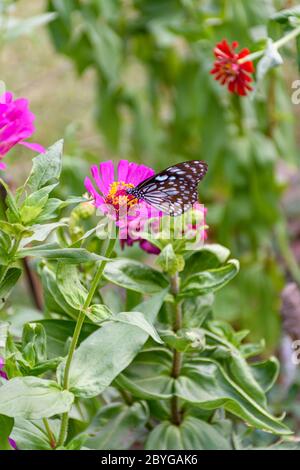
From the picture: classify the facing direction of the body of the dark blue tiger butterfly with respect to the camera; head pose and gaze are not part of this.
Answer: to the viewer's left
